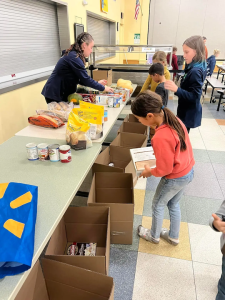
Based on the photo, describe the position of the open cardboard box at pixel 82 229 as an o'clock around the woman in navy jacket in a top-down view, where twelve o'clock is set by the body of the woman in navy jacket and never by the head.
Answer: The open cardboard box is roughly at 3 o'clock from the woman in navy jacket.

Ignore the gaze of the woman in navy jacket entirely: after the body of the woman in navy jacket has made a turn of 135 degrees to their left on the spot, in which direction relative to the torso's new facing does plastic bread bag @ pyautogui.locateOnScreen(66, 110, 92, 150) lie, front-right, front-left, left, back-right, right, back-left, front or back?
back-left

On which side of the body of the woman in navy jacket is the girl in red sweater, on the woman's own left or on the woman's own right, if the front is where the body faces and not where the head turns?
on the woman's own right

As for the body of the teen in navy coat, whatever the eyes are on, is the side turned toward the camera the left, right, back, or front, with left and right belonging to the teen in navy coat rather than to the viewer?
left

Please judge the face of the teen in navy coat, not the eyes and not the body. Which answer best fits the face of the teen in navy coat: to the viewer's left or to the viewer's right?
to the viewer's left

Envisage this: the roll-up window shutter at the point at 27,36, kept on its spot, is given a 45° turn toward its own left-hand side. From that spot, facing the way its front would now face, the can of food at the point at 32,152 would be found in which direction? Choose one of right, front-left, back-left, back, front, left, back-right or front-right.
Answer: right

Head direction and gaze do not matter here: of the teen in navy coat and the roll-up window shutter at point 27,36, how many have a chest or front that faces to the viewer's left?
1

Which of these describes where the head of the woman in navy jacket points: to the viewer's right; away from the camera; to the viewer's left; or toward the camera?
to the viewer's right

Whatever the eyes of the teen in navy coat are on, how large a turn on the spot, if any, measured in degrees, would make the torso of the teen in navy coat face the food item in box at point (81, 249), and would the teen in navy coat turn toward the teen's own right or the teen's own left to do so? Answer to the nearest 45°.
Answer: approximately 45° to the teen's own left

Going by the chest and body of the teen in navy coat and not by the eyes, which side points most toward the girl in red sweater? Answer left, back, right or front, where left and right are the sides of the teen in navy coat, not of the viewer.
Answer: left

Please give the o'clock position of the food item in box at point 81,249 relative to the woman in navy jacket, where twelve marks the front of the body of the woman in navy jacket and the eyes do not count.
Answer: The food item in box is roughly at 3 o'clock from the woman in navy jacket.

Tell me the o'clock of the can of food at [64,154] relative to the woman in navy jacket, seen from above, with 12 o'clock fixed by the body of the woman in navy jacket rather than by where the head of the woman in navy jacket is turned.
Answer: The can of food is roughly at 3 o'clock from the woman in navy jacket.

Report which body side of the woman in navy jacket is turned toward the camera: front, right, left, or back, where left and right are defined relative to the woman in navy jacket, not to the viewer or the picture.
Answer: right

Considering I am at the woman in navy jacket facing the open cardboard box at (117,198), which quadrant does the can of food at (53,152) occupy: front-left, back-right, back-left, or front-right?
front-right

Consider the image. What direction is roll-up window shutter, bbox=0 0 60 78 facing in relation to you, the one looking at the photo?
facing the viewer and to the right of the viewer
